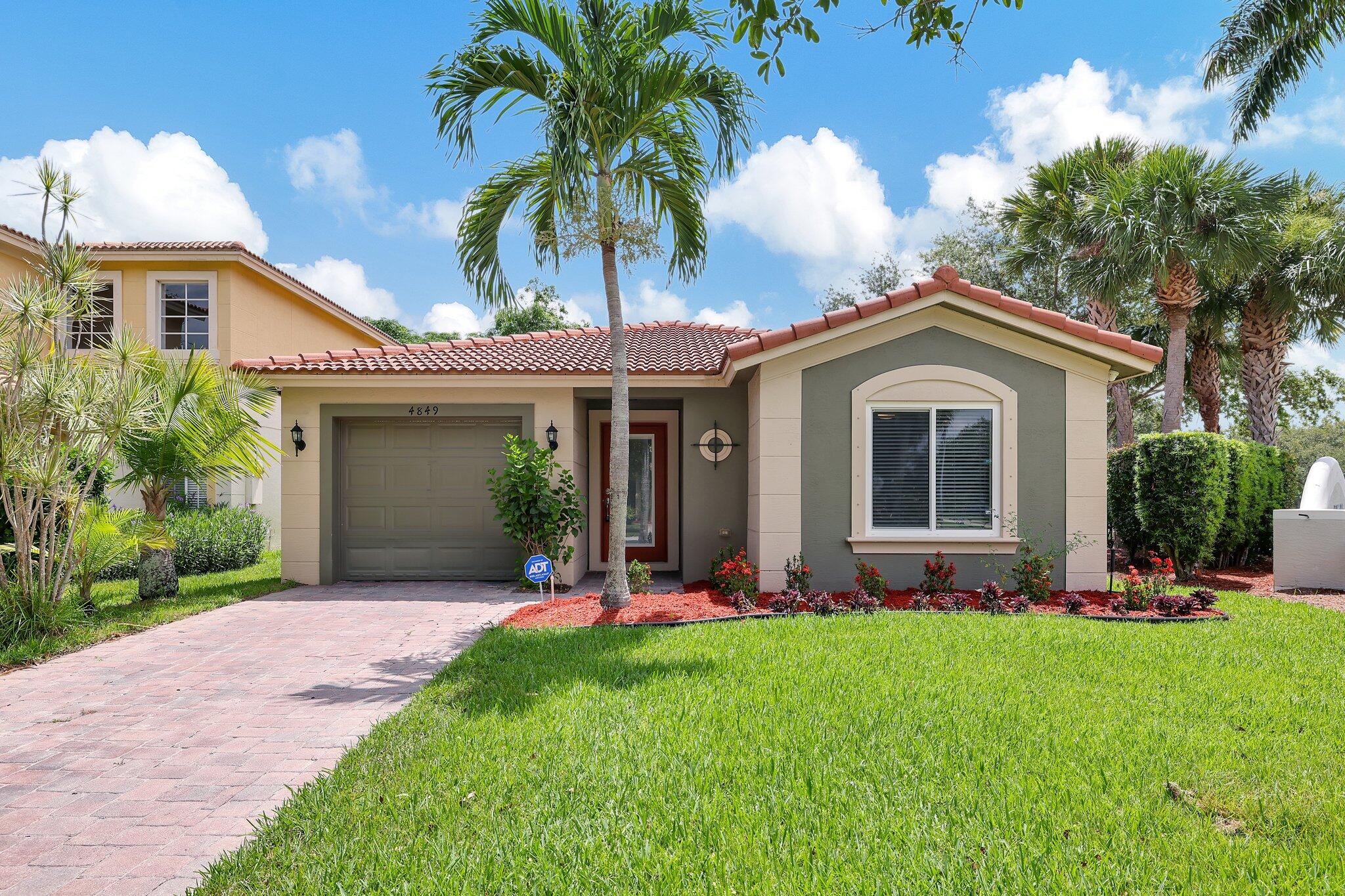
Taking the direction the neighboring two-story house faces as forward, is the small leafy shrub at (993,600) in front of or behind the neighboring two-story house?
in front

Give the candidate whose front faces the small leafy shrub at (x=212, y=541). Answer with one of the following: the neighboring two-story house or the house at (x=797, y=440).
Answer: the neighboring two-story house

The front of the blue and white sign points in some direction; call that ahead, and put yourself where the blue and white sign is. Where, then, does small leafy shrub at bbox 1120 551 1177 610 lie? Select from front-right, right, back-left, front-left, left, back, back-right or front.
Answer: left

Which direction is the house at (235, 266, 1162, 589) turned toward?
toward the camera

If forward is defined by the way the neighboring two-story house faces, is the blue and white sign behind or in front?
in front

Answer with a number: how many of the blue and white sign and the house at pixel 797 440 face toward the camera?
2

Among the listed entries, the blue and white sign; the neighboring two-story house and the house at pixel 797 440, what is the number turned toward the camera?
3

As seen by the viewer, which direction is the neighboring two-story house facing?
toward the camera

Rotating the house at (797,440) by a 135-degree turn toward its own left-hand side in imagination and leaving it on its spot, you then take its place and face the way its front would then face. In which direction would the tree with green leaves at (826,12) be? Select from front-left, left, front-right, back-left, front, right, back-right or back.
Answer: back-right
